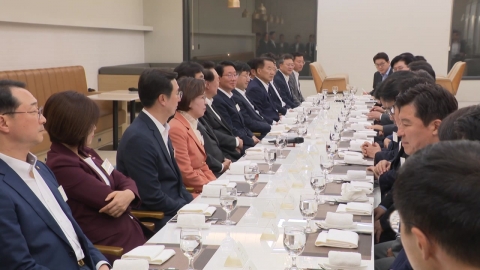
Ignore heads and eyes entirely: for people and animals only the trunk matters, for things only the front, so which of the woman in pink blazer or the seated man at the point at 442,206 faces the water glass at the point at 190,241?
the seated man

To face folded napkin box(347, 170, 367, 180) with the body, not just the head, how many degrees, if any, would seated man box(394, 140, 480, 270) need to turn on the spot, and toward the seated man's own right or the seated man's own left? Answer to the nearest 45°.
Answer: approximately 45° to the seated man's own right

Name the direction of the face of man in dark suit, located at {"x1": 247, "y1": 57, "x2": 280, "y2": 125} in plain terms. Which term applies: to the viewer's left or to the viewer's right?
to the viewer's right

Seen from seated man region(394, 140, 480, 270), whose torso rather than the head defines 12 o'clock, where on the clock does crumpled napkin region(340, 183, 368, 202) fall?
The crumpled napkin is roughly at 1 o'clock from the seated man.

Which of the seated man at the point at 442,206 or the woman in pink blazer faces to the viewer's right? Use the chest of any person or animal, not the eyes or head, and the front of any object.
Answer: the woman in pink blazer

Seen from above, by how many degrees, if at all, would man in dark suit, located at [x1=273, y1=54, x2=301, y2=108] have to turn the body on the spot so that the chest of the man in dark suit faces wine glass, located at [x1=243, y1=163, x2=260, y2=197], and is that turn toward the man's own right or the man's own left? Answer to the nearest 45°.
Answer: approximately 45° to the man's own right

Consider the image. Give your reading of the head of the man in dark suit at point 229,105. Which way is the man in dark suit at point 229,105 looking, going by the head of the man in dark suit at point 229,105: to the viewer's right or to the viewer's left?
to the viewer's right

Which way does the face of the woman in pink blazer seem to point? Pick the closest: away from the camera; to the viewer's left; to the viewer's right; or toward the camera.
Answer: to the viewer's right

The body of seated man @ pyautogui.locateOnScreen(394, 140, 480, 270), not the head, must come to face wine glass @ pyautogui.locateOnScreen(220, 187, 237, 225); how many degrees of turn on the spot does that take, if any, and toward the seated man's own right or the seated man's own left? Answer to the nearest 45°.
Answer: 0° — they already face it

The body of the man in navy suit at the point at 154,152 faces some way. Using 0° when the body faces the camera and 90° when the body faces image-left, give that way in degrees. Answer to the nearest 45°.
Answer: approximately 270°
